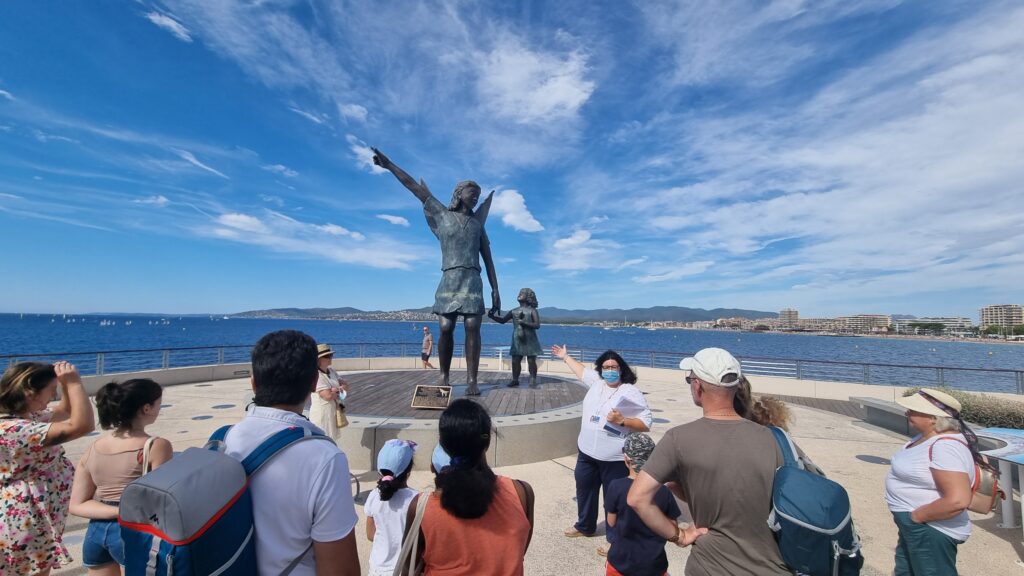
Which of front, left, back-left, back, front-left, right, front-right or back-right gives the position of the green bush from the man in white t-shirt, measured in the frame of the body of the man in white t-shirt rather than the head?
front-right

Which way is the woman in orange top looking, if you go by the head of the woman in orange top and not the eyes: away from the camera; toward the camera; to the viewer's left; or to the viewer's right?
away from the camera

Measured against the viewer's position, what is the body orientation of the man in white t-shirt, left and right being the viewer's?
facing away from the viewer and to the right of the viewer

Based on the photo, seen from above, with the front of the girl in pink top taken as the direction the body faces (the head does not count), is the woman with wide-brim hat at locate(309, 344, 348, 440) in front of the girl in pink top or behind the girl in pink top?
in front

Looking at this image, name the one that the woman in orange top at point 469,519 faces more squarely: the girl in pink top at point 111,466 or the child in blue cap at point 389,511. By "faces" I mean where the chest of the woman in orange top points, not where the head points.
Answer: the child in blue cap

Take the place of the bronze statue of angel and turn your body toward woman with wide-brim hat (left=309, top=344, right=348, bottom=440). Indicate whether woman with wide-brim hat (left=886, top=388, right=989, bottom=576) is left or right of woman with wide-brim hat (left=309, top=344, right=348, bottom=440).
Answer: left

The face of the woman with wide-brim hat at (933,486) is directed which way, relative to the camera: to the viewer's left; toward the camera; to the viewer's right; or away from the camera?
to the viewer's left

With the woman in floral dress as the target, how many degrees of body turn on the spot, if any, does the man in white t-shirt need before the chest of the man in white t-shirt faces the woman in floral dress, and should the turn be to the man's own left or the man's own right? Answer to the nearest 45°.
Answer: approximately 90° to the man's own left

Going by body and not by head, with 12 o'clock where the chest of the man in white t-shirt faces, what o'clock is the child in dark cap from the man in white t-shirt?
The child in dark cap is roughly at 1 o'clock from the man in white t-shirt.

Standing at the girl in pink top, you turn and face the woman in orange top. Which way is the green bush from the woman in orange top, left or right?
left

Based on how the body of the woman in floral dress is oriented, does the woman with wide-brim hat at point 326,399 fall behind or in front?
in front

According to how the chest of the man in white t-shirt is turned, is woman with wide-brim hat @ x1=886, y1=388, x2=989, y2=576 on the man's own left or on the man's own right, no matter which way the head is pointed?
on the man's own right

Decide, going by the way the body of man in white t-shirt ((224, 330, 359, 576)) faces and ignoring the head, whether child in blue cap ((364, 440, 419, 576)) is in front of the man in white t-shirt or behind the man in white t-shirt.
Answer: in front

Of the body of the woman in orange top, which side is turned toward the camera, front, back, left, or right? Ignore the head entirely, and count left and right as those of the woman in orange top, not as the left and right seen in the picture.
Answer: back

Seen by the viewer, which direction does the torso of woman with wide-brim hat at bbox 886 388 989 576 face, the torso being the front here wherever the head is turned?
to the viewer's left
